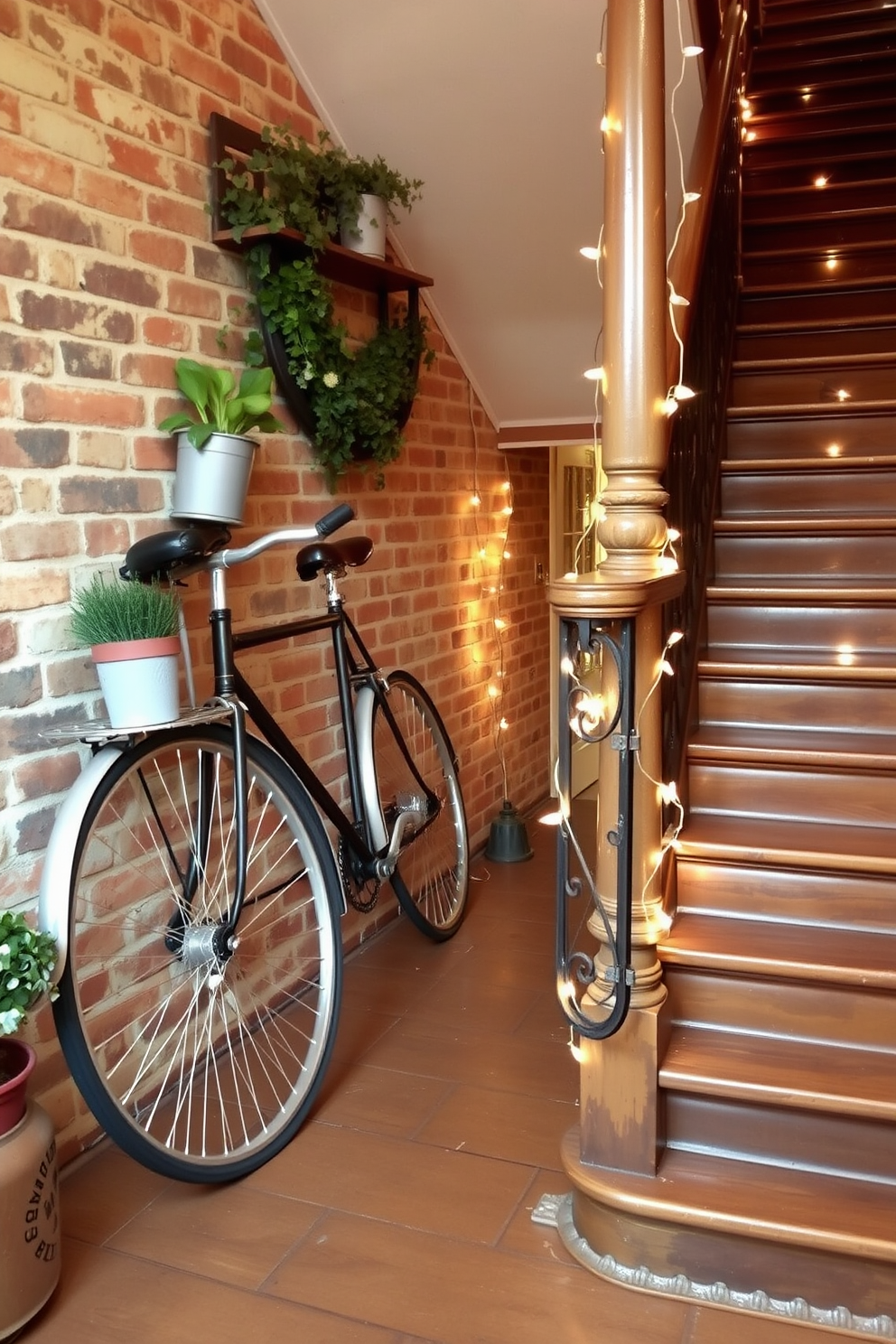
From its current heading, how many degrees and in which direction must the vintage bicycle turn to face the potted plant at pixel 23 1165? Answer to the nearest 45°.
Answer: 0° — it already faces it

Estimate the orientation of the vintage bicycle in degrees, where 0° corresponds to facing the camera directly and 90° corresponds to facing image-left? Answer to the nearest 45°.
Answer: approximately 45°

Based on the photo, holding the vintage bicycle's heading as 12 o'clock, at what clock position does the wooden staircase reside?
The wooden staircase is roughly at 8 o'clock from the vintage bicycle.
